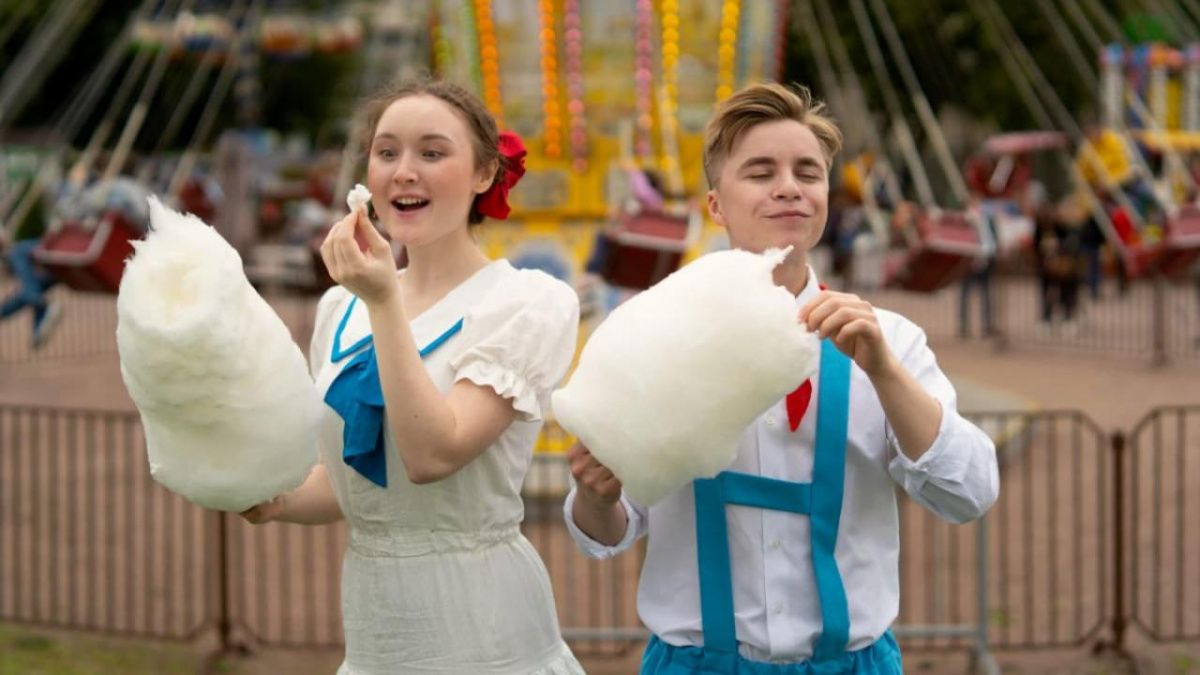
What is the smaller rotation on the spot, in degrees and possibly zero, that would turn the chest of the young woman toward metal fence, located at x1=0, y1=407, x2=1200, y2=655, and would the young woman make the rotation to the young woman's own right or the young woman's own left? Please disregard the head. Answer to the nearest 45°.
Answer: approximately 135° to the young woman's own right

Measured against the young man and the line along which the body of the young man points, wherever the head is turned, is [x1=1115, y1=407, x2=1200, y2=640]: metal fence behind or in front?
behind

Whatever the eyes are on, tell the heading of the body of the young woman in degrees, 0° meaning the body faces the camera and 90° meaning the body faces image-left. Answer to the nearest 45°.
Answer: approximately 45°

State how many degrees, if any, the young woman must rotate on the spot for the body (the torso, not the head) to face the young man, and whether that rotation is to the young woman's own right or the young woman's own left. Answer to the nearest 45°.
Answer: approximately 90° to the young woman's own left

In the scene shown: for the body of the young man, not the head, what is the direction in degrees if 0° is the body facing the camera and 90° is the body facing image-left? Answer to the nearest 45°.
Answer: approximately 0°

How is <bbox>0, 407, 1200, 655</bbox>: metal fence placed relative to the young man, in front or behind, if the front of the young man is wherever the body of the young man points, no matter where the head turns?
behind
